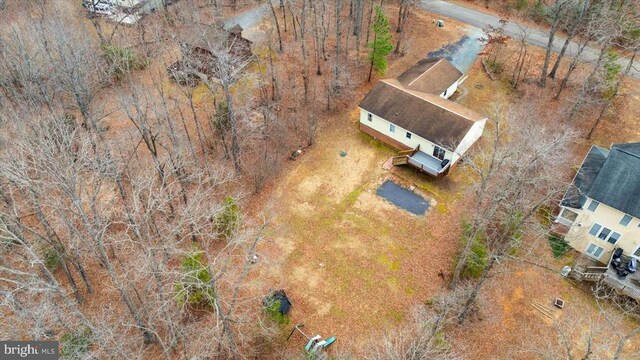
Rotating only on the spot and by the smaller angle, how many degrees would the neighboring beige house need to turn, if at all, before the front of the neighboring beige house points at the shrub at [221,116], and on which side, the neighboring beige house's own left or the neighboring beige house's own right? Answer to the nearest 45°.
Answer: approximately 135° to the neighboring beige house's own left

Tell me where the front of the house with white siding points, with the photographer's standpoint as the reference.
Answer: facing away from the viewer and to the right of the viewer

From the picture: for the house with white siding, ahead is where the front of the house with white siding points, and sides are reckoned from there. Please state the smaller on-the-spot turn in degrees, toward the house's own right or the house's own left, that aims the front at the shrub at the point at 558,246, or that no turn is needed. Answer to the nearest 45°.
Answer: approximately 90° to the house's own right

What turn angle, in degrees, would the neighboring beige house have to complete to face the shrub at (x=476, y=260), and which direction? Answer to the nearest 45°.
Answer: approximately 180°

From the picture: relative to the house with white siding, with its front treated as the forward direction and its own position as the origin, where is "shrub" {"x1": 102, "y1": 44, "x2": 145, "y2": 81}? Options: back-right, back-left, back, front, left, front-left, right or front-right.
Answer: back-left

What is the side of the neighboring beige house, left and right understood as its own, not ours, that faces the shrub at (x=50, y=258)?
back

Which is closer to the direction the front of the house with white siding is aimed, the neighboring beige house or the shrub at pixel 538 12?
the shrub

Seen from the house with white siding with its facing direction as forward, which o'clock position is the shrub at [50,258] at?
The shrub is roughly at 6 o'clock from the house with white siding.

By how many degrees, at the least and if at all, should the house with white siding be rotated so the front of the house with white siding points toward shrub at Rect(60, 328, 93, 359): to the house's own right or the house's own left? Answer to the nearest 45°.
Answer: approximately 180°

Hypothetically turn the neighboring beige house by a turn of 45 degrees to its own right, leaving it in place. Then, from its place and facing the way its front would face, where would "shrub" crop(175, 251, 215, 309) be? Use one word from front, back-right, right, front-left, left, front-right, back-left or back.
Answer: back-right

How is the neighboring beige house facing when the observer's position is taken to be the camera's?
facing away from the viewer and to the right of the viewer

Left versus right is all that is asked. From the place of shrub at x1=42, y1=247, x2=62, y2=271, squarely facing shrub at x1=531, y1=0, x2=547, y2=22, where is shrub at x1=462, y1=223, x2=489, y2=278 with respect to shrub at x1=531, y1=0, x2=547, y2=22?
right
